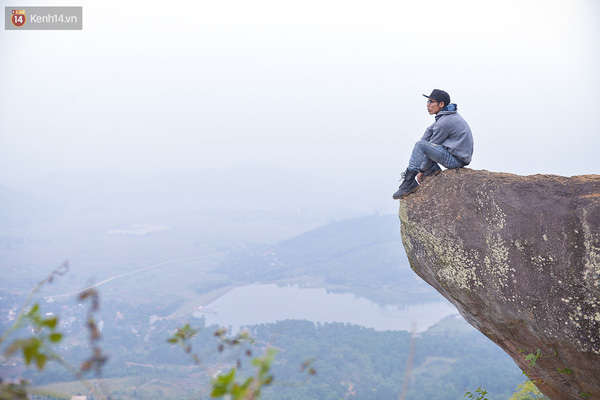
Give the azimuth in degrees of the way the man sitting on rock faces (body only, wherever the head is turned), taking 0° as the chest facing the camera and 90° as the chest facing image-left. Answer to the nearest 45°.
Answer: approximately 90°
